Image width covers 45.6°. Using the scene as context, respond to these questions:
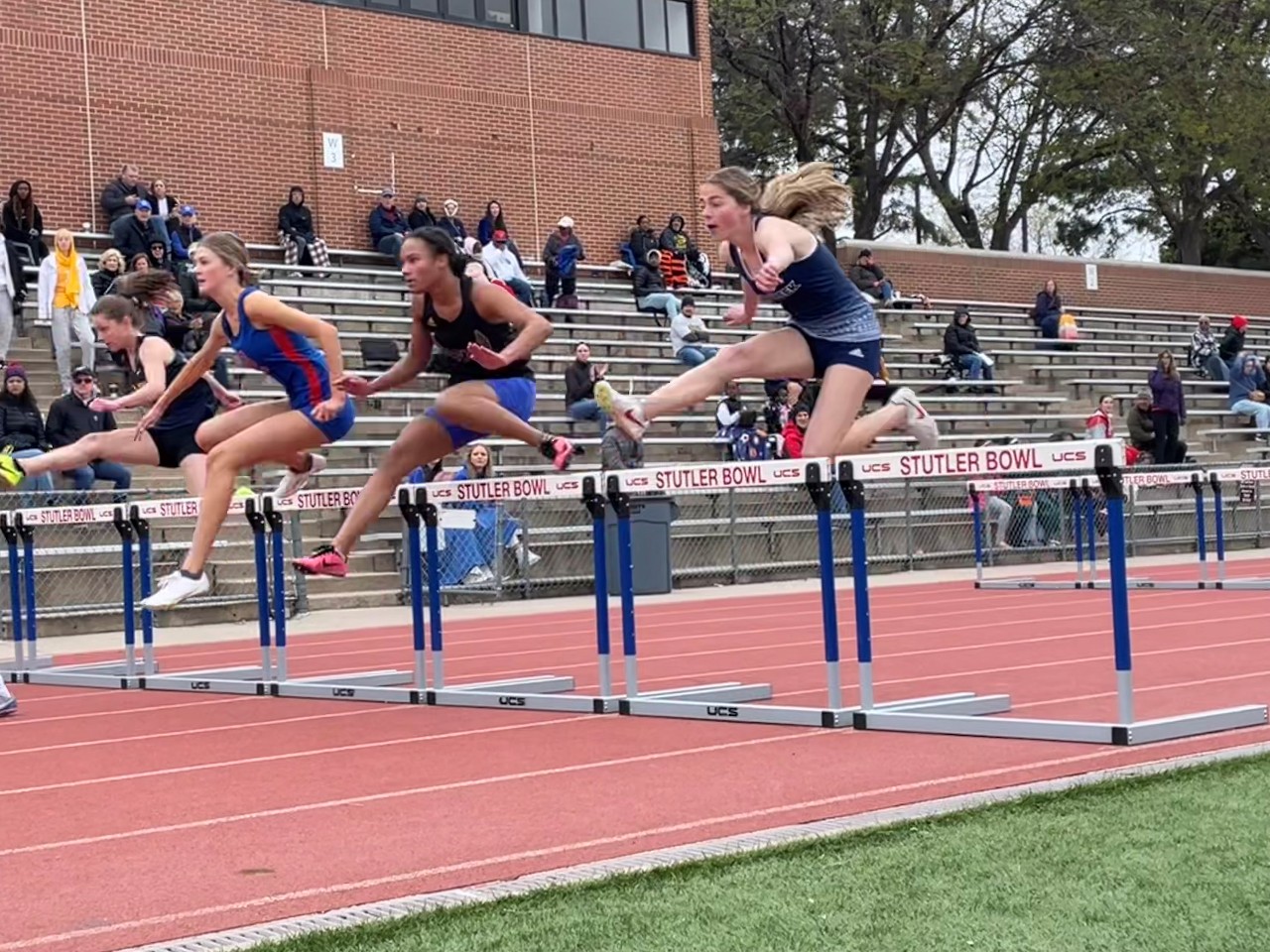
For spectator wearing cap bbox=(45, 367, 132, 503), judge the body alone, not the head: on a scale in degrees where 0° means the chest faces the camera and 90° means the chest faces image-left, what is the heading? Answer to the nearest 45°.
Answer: approximately 0°

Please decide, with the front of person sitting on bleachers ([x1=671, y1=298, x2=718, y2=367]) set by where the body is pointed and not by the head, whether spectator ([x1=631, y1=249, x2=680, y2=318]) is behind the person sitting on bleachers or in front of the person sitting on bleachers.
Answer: behind

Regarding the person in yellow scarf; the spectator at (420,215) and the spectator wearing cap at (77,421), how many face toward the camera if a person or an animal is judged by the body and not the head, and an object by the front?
3

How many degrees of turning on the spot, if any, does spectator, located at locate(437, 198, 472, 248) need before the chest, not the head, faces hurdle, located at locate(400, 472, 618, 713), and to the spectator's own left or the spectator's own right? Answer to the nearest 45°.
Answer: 0° — they already face it

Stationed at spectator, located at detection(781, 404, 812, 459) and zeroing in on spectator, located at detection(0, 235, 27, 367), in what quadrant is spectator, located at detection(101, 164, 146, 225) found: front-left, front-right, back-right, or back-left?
front-right

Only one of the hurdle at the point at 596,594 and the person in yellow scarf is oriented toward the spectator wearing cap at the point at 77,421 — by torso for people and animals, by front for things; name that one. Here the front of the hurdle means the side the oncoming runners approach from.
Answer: the person in yellow scarf

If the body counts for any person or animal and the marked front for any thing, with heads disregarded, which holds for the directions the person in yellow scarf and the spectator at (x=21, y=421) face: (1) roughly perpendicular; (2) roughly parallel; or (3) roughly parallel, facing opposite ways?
roughly parallel

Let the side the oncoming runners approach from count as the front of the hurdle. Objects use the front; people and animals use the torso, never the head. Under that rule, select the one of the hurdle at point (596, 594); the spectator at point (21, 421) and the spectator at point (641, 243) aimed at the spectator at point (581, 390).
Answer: the spectator at point (641, 243)

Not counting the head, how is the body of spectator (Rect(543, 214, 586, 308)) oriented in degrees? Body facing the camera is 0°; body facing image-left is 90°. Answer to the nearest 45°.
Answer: approximately 0°

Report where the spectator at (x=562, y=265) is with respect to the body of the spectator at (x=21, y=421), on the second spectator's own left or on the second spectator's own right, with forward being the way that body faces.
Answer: on the second spectator's own left

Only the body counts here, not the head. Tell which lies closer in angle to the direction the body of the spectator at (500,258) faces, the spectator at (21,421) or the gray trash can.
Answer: the gray trash can

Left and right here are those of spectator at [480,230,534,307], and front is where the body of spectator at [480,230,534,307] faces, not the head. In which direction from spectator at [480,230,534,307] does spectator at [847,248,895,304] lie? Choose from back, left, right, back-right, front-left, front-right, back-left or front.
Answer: left

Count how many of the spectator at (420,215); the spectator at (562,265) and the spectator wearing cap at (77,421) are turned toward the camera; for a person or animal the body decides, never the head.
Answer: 3

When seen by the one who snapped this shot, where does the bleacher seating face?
facing the viewer

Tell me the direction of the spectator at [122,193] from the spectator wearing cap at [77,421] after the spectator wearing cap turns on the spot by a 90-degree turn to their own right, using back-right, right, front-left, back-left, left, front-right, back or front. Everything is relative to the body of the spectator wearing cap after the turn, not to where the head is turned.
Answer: right
